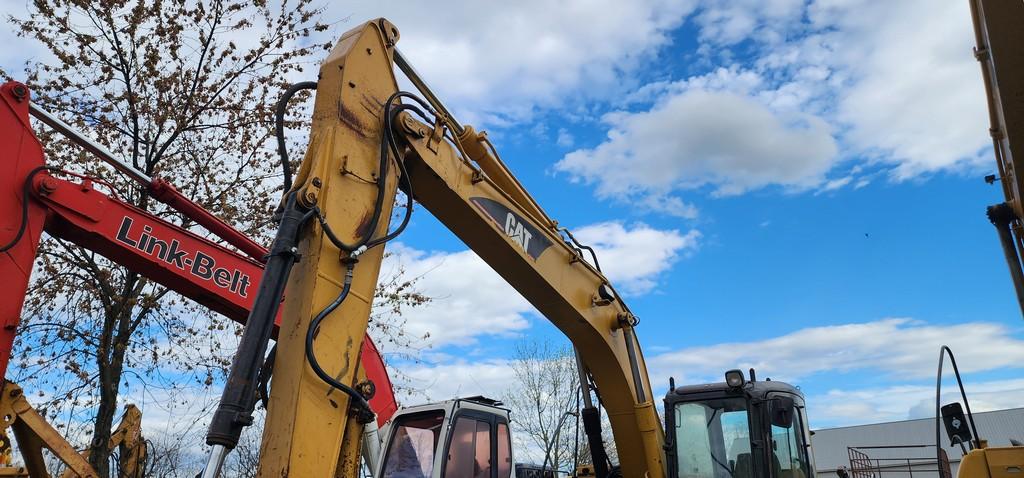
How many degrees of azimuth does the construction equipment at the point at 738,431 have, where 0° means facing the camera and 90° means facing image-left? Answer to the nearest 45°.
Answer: approximately 45°

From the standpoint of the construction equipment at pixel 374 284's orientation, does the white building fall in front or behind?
behind

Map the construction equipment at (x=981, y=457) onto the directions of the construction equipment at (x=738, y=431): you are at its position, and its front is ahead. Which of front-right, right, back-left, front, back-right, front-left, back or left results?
left

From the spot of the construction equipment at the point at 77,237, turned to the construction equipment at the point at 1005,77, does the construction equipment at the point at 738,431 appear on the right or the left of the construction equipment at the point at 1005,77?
left

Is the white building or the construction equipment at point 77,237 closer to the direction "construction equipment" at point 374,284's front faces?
the construction equipment

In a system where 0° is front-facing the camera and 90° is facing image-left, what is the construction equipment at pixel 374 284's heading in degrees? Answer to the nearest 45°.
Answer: approximately 45°

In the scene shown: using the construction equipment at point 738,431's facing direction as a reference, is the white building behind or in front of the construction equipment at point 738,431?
behind

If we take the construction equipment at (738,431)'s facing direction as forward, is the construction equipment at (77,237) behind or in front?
in front

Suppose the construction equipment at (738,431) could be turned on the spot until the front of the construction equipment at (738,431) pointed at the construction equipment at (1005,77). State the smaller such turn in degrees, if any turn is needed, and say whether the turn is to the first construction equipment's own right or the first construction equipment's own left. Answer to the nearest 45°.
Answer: approximately 45° to the first construction equipment's own left
